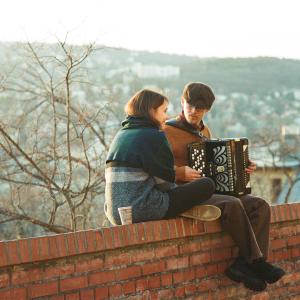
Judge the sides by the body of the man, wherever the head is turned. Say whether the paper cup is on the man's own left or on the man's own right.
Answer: on the man's own right
